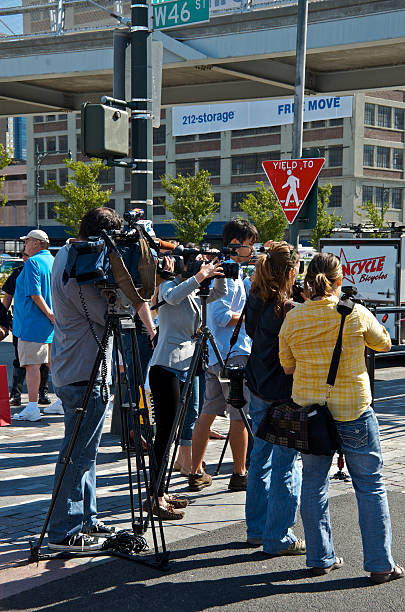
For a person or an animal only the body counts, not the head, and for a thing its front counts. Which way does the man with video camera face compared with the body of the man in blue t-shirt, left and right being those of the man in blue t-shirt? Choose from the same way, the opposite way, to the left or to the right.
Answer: the opposite way

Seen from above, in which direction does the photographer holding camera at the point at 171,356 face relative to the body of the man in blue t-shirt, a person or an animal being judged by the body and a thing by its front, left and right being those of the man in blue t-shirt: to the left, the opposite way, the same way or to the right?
the opposite way
